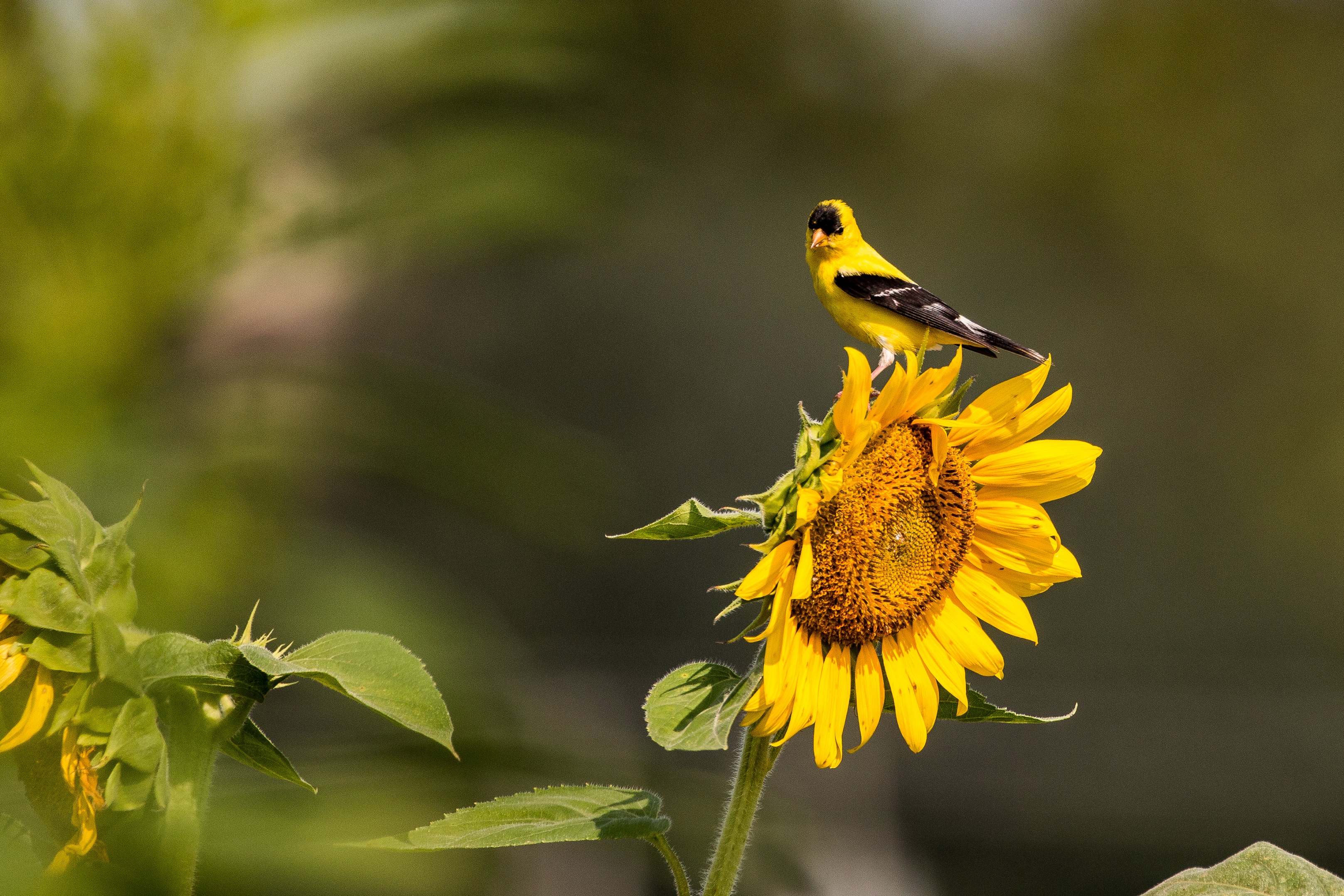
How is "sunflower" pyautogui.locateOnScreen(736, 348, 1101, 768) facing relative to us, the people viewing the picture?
facing the viewer and to the right of the viewer

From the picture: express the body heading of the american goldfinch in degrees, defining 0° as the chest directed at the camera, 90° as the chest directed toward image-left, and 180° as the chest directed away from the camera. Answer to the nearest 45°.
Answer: approximately 90°
